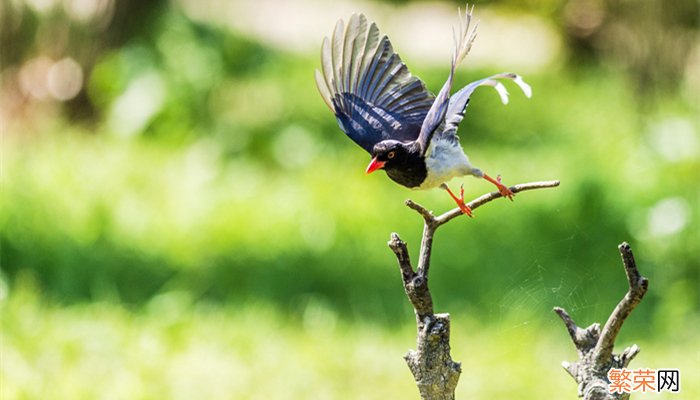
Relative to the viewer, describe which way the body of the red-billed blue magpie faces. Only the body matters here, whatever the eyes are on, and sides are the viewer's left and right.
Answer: facing the viewer and to the left of the viewer
